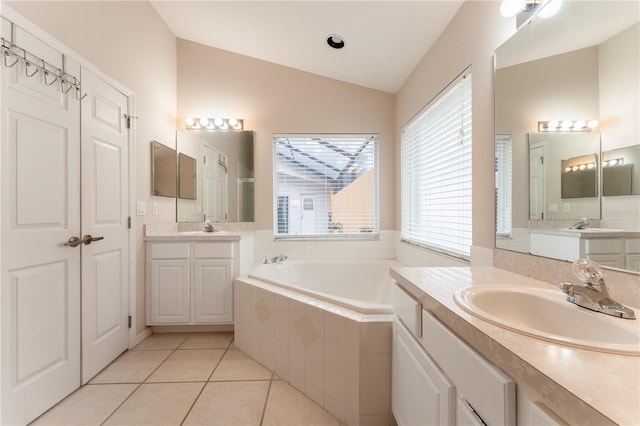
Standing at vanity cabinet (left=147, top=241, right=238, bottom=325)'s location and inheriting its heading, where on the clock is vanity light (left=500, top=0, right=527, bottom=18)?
The vanity light is roughly at 11 o'clock from the vanity cabinet.

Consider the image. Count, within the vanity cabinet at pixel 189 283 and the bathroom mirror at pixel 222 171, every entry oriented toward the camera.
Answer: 2

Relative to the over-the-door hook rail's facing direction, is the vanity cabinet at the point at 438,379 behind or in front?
in front

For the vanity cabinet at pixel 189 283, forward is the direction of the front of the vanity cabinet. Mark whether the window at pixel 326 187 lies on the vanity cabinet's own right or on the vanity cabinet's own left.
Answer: on the vanity cabinet's own left

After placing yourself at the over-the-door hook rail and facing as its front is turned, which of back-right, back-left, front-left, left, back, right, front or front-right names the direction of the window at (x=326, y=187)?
front-left

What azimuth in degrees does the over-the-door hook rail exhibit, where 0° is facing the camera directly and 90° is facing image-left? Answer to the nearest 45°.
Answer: approximately 315°

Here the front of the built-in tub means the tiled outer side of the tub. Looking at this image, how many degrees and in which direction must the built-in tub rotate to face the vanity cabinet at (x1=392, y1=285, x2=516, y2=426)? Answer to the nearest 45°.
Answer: approximately 90° to its left

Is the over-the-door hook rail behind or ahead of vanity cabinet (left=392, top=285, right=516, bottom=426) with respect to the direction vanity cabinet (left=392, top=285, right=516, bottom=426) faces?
ahead

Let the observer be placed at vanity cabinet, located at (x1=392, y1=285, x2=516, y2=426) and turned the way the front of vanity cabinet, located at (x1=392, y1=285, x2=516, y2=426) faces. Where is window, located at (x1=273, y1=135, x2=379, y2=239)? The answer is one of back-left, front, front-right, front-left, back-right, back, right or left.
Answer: right

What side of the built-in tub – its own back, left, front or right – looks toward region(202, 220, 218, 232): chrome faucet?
right

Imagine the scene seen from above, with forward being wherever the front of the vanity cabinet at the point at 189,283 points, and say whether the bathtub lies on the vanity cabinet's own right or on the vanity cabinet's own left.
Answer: on the vanity cabinet's own left
